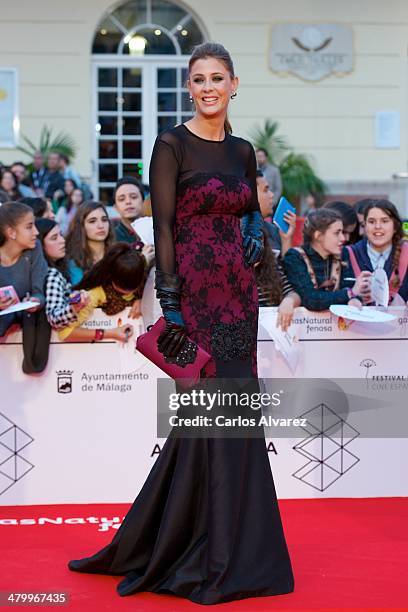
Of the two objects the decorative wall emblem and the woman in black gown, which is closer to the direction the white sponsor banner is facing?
the woman in black gown

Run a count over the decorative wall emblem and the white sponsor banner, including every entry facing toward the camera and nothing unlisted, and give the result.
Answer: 2

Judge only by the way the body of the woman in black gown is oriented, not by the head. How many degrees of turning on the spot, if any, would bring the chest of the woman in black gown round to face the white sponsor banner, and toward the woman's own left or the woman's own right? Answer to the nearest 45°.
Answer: approximately 135° to the woman's own left

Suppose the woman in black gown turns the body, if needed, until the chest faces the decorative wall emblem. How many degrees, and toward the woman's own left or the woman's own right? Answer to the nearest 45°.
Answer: approximately 135° to the woman's own left

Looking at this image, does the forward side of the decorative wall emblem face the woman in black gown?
yes

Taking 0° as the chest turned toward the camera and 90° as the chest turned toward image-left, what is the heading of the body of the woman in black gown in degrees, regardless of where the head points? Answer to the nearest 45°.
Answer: approximately 315°

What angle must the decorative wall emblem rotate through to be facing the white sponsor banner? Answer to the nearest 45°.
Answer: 0° — it already faces it

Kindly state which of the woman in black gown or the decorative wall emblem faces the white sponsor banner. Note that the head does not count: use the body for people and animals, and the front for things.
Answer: the decorative wall emblem

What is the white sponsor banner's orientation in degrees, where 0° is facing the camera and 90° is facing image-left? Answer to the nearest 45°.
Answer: approximately 0°

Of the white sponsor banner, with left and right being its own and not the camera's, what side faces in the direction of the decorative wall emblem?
back
